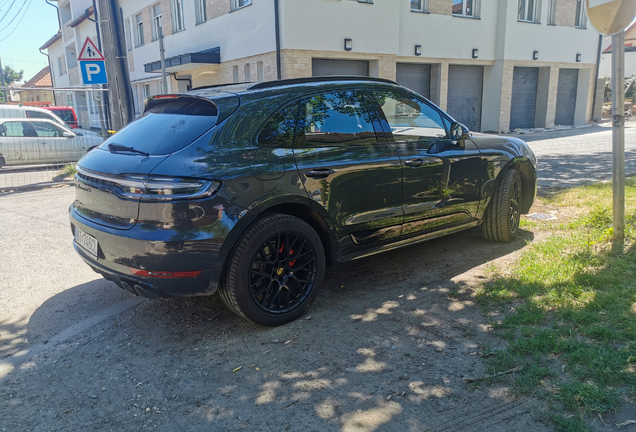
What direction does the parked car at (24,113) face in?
to the viewer's right

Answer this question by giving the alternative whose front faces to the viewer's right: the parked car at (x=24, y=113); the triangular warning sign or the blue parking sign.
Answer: the parked car

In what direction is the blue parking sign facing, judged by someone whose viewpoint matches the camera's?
facing the viewer

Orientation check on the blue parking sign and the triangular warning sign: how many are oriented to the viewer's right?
0

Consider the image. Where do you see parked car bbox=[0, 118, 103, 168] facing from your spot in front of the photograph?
facing to the right of the viewer

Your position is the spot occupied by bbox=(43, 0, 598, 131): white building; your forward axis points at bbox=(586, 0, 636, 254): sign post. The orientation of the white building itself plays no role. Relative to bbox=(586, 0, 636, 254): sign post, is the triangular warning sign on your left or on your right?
right

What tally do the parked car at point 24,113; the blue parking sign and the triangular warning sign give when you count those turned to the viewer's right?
1

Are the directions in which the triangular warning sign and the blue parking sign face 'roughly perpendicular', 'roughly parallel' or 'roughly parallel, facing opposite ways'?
roughly parallel

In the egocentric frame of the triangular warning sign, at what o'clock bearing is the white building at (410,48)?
The white building is roughly at 8 o'clock from the triangular warning sign.

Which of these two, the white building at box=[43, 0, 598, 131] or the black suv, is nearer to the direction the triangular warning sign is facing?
the black suv

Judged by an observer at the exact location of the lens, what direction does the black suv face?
facing away from the viewer and to the right of the viewer

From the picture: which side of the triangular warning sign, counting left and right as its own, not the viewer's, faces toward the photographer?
front

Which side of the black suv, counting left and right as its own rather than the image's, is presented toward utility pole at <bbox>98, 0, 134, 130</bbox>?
left
